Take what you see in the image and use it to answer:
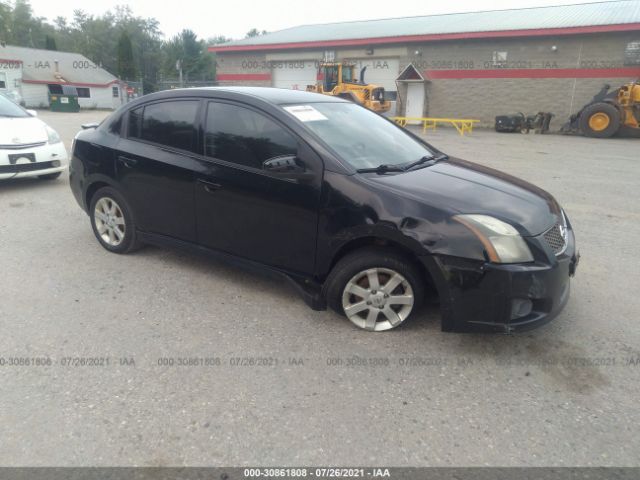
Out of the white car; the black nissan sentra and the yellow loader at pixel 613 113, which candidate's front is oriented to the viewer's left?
the yellow loader

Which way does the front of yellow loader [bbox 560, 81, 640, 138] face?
to the viewer's left

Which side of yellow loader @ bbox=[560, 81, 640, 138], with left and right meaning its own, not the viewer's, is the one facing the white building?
front

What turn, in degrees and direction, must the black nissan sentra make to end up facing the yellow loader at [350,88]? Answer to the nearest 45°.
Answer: approximately 135° to its left

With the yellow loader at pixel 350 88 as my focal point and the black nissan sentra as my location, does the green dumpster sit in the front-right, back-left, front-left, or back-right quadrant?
front-left

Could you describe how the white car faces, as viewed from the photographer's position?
facing the viewer and to the right of the viewer

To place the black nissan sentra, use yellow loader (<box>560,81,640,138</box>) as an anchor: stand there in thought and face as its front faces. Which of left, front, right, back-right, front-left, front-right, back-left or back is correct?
left

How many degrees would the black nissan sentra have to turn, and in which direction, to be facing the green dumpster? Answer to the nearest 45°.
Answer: approximately 180°

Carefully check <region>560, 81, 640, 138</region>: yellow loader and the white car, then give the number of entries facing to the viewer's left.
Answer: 1

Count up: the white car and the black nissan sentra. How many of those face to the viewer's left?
0
